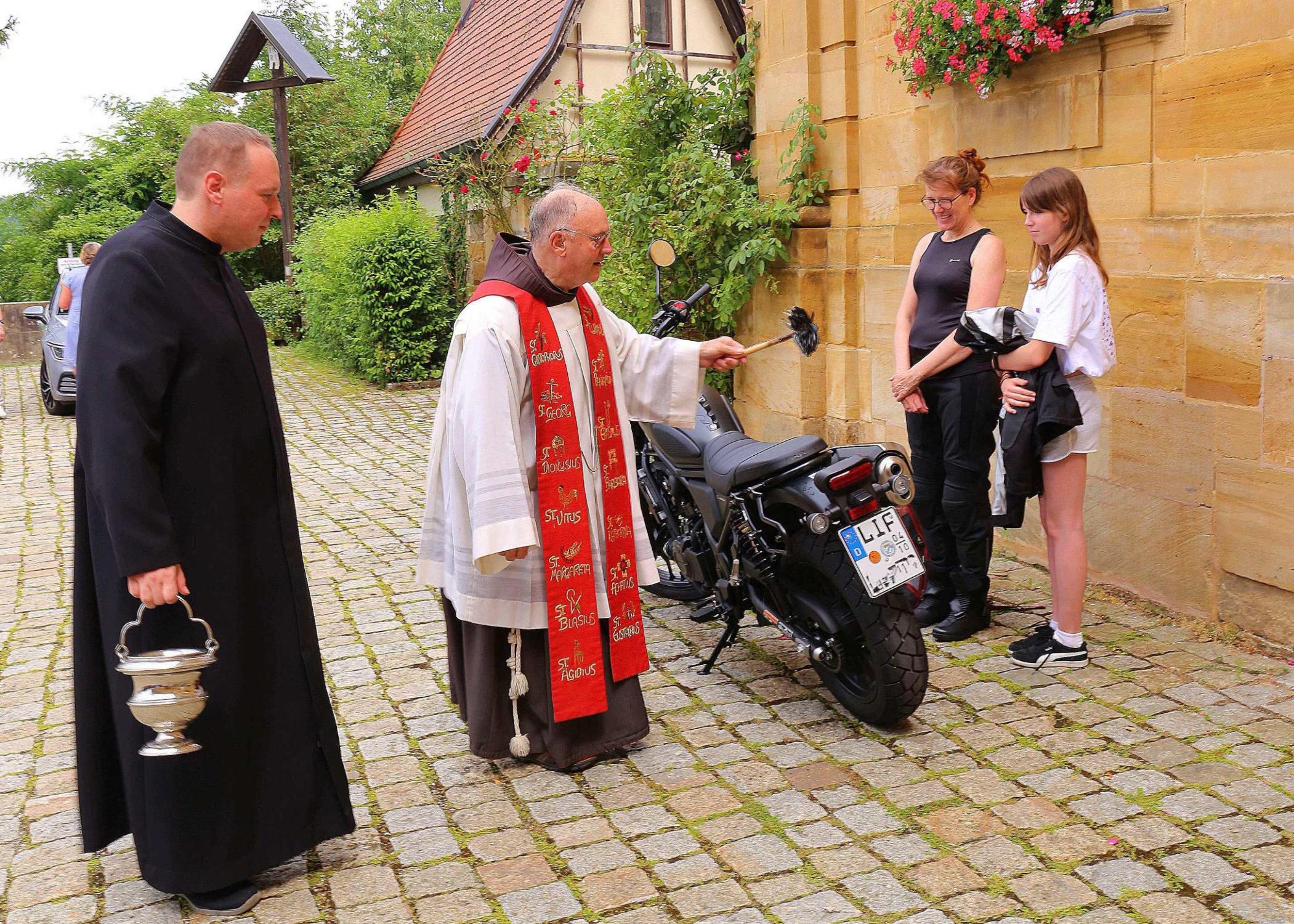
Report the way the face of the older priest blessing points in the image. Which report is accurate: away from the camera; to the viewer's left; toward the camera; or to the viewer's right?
to the viewer's right

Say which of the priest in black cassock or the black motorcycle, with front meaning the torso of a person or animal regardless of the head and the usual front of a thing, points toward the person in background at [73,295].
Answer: the black motorcycle

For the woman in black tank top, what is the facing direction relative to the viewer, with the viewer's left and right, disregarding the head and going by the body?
facing the viewer and to the left of the viewer

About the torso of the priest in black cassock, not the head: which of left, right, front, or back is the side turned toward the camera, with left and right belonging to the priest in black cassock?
right

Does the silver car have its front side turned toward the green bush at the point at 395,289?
no

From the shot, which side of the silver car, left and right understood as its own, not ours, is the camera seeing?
front

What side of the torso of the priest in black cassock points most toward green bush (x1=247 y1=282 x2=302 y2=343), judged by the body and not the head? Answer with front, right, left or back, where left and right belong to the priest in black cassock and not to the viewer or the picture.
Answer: left

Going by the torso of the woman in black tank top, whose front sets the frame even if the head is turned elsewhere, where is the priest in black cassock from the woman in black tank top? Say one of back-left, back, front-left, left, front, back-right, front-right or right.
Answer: front

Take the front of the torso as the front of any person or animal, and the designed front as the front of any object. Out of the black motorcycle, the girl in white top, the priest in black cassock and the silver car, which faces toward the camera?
the silver car

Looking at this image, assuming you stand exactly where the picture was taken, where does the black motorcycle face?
facing away from the viewer and to the left of the viewer

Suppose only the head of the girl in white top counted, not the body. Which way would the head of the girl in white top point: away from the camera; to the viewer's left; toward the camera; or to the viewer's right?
to the viewer's left

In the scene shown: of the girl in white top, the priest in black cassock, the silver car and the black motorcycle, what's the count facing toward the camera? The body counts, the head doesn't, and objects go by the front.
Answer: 1

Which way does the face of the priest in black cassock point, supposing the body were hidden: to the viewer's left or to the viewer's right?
to the viewer's right

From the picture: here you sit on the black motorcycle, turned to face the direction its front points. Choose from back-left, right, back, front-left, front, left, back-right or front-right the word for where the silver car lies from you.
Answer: front

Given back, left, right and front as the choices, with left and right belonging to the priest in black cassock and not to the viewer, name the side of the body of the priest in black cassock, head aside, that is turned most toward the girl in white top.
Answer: front

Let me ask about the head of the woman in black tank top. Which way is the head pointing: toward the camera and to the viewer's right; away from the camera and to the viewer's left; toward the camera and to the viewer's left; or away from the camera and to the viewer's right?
toward the camera and to the viewer's left

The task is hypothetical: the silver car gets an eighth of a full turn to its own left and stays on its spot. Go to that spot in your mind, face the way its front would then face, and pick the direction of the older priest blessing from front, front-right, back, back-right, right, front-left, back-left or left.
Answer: front-right

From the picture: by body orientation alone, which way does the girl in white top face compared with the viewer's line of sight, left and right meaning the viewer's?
facing to the left of the viewer
